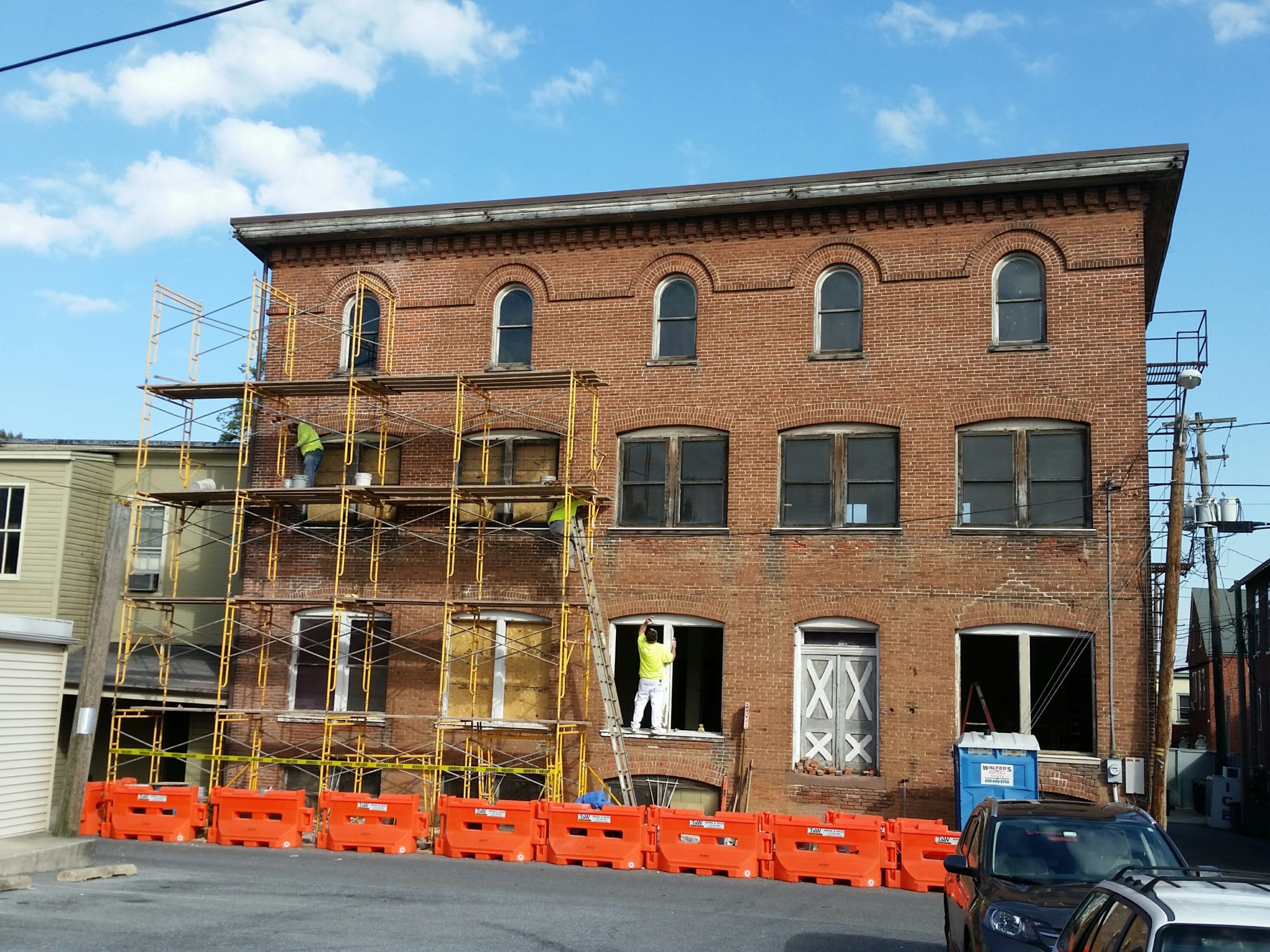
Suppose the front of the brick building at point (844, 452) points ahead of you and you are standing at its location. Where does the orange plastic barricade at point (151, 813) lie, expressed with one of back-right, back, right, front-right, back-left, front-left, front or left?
right

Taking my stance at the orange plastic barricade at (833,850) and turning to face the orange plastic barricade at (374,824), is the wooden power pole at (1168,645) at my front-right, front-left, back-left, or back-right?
back-right

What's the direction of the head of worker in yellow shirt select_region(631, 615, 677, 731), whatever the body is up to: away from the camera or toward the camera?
away from the camera

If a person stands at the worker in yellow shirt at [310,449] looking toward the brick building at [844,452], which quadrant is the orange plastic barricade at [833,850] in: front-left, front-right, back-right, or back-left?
front-right

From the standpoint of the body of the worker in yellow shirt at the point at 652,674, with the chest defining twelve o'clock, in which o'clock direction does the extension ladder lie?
The extension ladder is roughly at 9 o'clock from the worker in yellow shirt.

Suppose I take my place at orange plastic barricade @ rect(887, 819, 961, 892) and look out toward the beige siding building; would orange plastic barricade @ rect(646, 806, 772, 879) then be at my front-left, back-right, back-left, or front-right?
front-left

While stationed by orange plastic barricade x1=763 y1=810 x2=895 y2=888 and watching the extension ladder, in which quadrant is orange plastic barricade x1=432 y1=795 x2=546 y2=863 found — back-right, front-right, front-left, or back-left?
front-left

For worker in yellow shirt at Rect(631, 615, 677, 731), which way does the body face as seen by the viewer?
away from the camera

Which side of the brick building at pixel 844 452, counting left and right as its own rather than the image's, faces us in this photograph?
front

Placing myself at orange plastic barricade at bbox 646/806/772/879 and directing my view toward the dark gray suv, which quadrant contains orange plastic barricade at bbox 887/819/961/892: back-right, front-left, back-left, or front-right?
front-left
